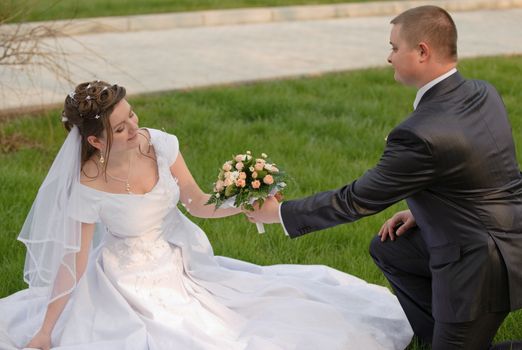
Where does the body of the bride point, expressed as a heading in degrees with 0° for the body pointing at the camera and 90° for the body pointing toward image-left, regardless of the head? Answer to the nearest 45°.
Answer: approximately 315°

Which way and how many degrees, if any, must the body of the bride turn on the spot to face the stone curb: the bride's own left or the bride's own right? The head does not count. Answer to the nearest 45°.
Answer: approximately 135° to the bride's own left

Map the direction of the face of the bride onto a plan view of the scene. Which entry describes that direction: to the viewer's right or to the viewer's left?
to the viewer's right

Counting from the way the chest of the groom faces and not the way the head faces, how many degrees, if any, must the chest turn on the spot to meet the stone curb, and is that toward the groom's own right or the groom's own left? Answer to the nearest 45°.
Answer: approximately 45° to the groom's own right

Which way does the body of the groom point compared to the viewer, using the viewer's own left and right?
facing away from the viewer and to the left of the viewer

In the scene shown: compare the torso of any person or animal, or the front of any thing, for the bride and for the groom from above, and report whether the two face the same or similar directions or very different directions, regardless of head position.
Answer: very different directions

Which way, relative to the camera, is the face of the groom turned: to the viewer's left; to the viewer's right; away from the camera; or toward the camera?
to the viewer's left
